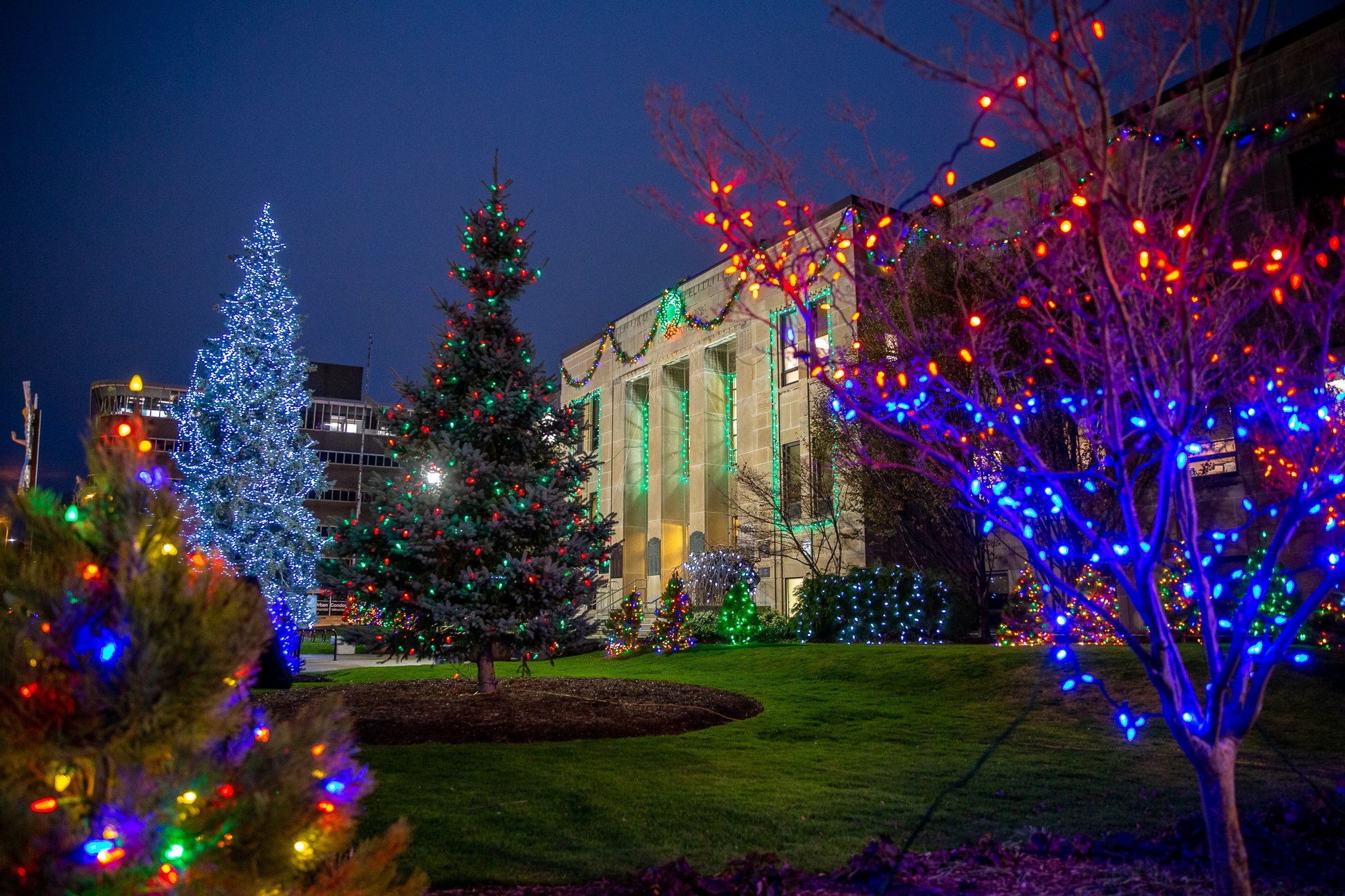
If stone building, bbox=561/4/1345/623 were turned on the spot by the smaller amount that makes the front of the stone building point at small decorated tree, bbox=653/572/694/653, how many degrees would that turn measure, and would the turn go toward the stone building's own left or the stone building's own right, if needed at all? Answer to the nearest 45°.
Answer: approximately 45° to the stone building's own left

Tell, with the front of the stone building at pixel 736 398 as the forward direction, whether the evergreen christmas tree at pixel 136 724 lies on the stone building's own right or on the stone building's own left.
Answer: on the stone building's own left

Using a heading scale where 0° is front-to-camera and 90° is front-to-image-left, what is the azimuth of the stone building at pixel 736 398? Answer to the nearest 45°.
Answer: approximately 45°

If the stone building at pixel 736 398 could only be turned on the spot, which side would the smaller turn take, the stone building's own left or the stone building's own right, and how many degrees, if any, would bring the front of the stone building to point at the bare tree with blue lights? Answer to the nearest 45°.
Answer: approximately 45° to the stone building's own left

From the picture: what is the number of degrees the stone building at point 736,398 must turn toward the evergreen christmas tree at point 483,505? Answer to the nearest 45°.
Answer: approximately 45° to its left

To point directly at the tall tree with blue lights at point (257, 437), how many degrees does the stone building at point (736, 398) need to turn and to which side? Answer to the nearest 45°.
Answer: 0° — it already faces it
